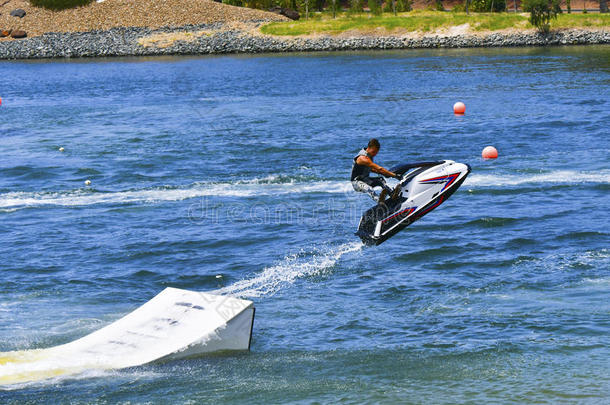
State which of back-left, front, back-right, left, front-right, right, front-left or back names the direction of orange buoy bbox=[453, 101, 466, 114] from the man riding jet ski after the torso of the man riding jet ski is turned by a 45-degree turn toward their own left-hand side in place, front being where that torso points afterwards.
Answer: front-left

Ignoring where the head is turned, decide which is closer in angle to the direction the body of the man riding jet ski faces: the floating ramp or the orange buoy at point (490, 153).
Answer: the orange buoy

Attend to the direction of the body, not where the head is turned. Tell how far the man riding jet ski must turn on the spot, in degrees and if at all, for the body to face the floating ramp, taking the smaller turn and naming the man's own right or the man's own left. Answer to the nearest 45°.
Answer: approximately 135° to the man's own right

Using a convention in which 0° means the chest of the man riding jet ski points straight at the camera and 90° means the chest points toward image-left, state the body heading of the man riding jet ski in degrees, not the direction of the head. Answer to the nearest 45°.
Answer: approximately 270°
